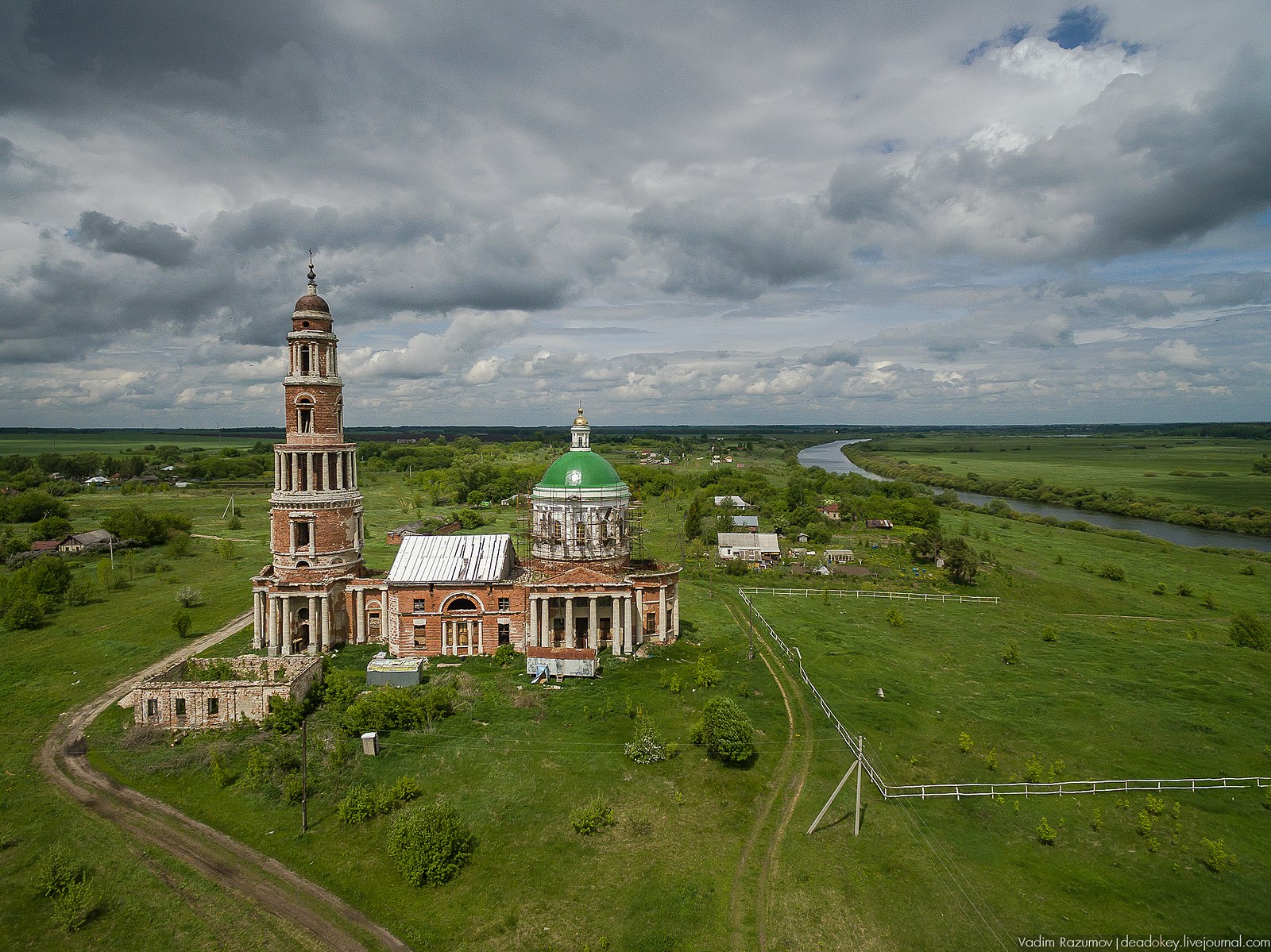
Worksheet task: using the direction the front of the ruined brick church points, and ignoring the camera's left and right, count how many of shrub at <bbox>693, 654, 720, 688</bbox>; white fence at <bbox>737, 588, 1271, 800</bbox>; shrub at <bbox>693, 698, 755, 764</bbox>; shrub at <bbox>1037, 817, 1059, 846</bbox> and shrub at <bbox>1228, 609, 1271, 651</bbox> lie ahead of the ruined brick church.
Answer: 0

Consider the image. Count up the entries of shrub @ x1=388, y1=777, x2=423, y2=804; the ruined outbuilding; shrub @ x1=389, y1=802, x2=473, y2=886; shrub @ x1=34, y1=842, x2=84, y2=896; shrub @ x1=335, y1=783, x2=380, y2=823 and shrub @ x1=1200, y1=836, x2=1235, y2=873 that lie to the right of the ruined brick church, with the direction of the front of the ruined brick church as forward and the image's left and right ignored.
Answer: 0

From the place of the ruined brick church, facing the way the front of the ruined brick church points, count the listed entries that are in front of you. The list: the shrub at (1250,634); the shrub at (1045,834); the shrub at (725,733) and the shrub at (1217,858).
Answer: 0

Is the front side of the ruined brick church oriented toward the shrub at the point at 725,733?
no

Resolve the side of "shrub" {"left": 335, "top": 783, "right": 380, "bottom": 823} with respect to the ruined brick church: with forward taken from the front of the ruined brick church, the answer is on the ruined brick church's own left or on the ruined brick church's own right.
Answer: on the ruined brick church's own left

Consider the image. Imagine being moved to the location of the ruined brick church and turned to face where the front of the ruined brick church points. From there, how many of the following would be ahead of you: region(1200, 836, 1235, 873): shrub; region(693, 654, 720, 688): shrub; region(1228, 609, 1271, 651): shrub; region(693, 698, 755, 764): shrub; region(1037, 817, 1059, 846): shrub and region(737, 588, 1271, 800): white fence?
0

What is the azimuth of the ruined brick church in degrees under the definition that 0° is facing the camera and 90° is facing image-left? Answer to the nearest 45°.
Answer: approximately 90°

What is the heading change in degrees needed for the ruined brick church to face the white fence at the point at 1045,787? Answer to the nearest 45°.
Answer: approximately 135° to its left

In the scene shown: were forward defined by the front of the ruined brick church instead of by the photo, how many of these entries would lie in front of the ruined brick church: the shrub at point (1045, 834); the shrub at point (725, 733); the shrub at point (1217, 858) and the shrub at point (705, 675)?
0

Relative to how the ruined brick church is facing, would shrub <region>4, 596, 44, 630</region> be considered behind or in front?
in front

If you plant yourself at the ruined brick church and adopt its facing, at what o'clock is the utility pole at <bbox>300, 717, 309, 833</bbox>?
The utility pole is roughly at 9 o'clock from the ruined brick church.

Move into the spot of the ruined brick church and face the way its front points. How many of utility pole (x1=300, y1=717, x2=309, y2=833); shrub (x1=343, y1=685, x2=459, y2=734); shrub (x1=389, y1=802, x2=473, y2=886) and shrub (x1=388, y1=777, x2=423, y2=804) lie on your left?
4

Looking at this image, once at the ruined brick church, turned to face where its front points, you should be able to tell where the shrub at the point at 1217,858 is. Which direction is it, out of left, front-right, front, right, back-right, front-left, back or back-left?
front-left

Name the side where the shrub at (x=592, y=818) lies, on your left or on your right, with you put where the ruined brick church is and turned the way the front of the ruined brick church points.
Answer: on your left

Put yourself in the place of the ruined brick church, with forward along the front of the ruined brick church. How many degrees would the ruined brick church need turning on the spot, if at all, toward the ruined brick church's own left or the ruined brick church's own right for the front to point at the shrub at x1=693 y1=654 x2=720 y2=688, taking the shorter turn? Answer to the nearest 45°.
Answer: approximately 135° to the ruined brick church's own left

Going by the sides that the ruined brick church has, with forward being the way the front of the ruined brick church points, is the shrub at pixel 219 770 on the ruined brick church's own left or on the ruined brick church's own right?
on the ruined brick church's own left

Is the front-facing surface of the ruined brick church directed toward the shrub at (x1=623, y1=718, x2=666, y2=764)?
no

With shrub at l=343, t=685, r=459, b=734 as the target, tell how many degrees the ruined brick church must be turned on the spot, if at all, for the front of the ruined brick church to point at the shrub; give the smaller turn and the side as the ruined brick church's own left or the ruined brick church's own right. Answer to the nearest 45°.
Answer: approximately 90° to the ruined brick church's own left

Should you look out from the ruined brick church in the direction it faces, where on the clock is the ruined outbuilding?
The ruined outbuilding is roughly at 10 o'clock from the ruined brick church.

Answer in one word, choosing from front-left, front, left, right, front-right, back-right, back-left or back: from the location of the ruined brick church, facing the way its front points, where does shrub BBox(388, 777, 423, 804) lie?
left
